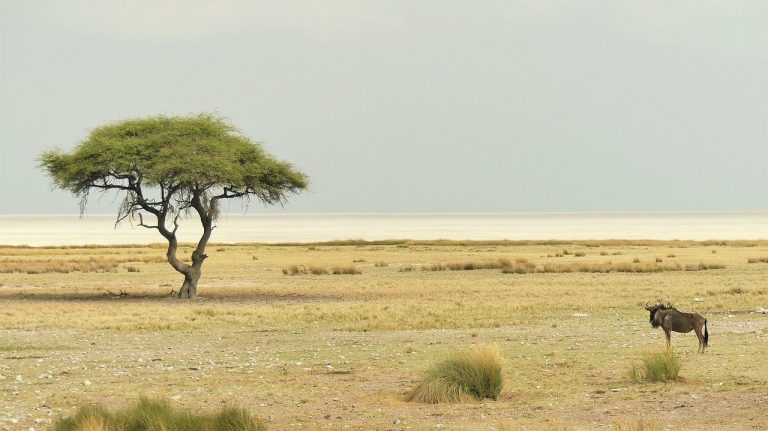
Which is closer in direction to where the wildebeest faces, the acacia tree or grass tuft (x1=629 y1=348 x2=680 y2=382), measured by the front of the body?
the acacia tree

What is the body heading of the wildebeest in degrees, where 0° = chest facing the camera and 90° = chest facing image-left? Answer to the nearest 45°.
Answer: approximately 90°

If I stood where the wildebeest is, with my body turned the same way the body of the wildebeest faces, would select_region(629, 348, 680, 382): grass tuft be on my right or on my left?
on my left

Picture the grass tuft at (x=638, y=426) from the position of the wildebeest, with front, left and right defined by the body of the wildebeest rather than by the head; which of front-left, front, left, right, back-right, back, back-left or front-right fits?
left

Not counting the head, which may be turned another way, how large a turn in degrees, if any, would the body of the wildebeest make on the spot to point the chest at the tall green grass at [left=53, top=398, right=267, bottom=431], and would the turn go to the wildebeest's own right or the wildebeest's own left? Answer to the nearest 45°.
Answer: approximately 45° to the wildebeest's own left

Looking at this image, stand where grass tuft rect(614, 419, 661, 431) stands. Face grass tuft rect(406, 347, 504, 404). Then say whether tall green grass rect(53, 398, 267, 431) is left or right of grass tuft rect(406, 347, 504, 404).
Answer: left

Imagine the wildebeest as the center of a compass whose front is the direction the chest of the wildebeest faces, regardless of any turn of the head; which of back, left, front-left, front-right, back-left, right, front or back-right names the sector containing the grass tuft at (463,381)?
front-left

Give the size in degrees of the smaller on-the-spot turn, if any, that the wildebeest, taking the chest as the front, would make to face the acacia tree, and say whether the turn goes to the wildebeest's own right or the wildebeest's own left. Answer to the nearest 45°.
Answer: approximately 45° to the wildebeest's own right

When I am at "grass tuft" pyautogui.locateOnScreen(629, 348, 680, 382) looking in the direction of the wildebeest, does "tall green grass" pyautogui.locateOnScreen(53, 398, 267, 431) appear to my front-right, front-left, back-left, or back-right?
back-left
